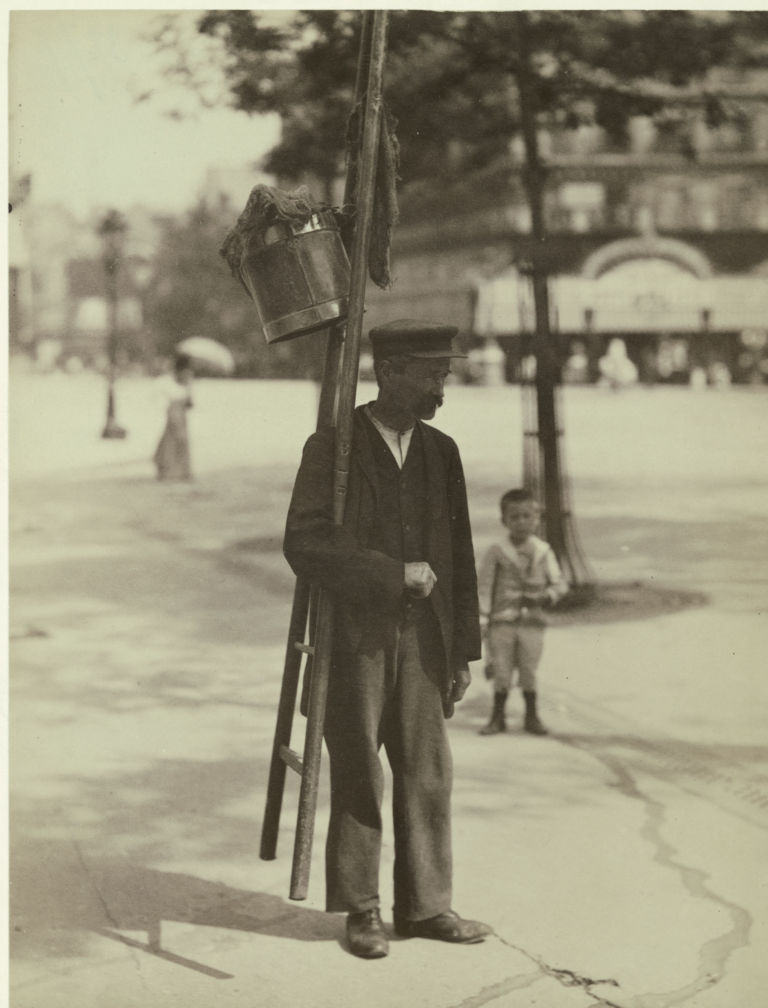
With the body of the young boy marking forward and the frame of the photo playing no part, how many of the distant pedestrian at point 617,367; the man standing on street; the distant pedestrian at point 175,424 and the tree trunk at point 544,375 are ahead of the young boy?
1

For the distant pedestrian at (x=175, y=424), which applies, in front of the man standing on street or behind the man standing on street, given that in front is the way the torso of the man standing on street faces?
behind

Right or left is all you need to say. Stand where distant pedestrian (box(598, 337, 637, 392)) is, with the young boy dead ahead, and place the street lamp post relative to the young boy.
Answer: right

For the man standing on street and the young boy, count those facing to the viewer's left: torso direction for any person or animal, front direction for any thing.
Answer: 0

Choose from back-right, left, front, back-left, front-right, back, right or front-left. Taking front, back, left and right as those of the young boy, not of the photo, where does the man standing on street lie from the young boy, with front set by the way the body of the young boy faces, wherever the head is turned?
front

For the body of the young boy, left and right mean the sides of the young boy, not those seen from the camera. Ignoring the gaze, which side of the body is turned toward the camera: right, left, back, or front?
front

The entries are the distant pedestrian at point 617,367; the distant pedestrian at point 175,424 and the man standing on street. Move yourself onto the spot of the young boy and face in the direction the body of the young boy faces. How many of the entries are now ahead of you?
1

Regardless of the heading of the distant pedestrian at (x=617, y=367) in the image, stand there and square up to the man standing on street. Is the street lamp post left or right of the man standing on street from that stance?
right

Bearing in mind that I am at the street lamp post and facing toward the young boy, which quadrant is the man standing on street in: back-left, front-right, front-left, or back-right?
front-right

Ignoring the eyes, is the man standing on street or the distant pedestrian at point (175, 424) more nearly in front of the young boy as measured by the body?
the man standing on street

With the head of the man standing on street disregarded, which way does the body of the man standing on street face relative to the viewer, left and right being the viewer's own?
facing the viewer and to the right of the viewer

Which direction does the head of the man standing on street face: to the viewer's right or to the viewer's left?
to the viewer's right

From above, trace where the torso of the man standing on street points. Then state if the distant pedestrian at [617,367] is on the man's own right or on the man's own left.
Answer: on the man's own left
